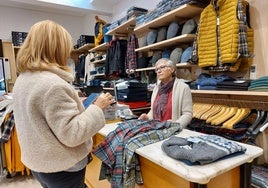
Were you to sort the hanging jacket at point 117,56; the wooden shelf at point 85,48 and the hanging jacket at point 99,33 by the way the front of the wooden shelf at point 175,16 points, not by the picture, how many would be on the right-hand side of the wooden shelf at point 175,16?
3

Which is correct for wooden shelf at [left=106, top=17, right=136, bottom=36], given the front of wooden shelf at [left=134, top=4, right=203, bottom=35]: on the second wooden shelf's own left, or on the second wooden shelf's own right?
on the second wooden shelf's own right

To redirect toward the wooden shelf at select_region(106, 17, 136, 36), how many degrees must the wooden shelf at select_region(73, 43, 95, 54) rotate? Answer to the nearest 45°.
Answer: approximately 45° to its left

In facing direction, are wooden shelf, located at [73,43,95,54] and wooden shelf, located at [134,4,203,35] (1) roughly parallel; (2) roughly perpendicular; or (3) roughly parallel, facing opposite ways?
roughly parallel

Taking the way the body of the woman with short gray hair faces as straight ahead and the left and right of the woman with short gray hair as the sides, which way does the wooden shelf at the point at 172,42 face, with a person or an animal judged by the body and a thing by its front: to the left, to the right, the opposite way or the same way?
the same way

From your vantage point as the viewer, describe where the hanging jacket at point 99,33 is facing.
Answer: facing the viewer and to the left of the viewer

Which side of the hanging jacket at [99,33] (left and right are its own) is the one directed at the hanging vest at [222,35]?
left

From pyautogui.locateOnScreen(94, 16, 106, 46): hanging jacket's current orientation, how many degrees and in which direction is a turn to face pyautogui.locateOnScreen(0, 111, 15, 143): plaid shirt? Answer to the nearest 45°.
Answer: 0° — it already faces it

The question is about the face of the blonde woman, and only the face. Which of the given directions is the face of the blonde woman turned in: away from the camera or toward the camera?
away from the camera

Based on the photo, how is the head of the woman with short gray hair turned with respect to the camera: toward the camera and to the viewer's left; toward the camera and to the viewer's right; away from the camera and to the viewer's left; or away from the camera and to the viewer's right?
toward the camera and to the viewer's left

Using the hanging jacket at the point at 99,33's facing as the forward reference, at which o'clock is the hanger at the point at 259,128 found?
The hanger is roughly at 10 o'clock from the hanging jacket.

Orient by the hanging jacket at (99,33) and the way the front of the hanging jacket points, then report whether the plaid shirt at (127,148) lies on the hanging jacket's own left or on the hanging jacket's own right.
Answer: on the hanging jacket's own left

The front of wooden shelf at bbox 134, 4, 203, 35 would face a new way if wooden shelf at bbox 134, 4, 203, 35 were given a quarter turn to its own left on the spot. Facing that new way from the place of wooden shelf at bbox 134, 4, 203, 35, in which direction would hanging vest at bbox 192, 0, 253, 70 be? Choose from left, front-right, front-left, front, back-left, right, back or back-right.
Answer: front

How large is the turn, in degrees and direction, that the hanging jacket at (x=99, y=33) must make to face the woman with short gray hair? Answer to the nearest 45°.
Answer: approximately 45° to its left

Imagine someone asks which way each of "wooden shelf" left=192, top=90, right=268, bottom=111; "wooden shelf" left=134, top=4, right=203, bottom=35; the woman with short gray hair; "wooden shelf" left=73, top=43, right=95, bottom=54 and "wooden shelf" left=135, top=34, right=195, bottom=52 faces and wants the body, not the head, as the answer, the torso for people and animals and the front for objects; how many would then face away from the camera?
0

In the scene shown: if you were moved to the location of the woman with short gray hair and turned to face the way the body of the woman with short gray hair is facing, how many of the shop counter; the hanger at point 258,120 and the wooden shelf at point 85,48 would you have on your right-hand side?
1

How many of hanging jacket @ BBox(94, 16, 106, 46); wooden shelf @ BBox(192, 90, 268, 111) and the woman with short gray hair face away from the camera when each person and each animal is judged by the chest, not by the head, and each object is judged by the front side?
0

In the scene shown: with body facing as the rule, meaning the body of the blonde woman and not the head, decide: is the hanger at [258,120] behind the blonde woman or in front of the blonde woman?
in front
